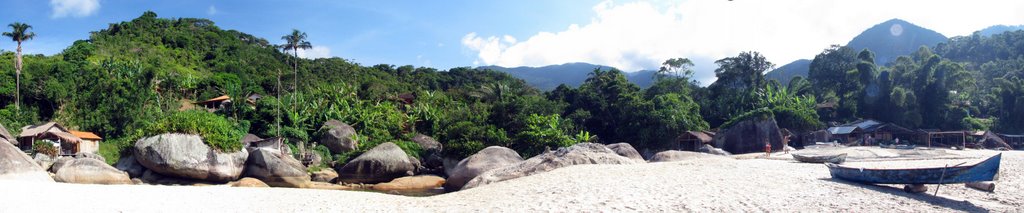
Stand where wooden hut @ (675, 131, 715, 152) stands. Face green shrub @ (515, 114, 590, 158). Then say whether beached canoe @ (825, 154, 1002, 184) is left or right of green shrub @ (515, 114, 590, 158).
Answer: left

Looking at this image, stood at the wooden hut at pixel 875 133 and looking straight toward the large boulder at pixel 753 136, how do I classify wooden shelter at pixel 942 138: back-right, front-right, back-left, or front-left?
back-left
